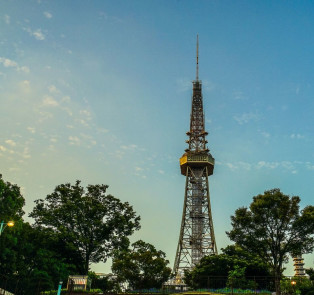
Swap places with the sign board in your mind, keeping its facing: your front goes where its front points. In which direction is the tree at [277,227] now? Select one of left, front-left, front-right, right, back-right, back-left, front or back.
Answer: left

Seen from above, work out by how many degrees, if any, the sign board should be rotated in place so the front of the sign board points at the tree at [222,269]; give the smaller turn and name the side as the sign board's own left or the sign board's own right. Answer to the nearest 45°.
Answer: approximately 135° to the sign board's own left

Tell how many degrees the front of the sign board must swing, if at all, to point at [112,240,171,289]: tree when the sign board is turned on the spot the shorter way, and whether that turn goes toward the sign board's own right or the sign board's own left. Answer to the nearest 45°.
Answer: approximately 135° to the sign board's own left

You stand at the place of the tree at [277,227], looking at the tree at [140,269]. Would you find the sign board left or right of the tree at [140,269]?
left

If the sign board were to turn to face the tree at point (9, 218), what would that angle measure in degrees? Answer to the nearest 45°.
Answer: approximately 90° to its right

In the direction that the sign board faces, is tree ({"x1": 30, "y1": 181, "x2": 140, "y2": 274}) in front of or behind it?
behind

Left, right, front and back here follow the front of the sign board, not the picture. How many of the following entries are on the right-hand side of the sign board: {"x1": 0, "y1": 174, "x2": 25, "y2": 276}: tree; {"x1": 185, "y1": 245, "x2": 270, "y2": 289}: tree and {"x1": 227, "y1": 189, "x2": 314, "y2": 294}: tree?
1

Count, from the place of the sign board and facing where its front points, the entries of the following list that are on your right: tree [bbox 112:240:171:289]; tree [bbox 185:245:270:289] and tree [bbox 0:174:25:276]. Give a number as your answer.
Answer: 1

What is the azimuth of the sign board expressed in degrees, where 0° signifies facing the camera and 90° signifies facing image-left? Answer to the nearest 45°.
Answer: approximately 0°
